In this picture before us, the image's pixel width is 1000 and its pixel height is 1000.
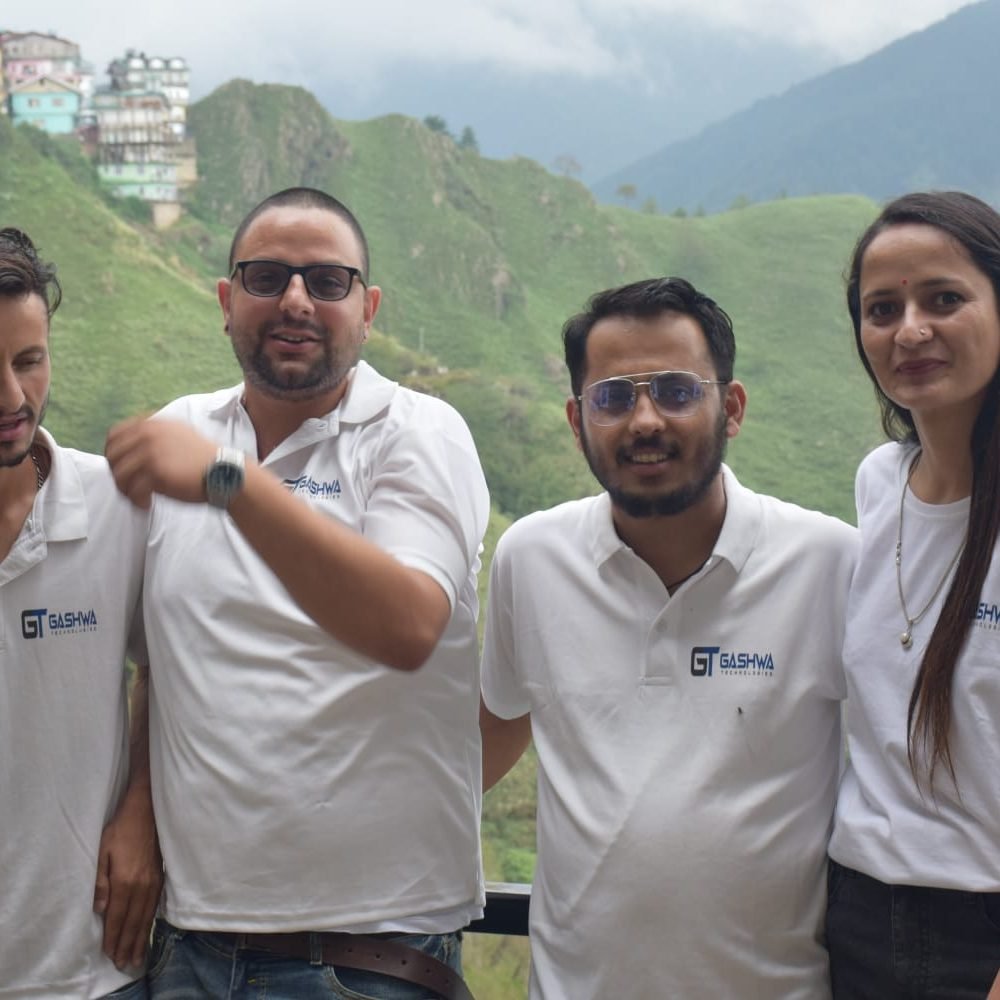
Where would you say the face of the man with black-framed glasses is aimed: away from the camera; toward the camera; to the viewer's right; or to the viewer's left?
toward the camera

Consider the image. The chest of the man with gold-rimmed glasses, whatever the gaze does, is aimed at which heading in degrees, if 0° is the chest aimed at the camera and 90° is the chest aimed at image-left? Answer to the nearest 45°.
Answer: approximately 0°

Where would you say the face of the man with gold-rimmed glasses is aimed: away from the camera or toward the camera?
toward the camera

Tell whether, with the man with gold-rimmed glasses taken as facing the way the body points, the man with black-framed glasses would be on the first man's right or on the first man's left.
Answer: on the first man's right

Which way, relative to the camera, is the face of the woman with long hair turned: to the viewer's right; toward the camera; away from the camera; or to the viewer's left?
toward the camera
